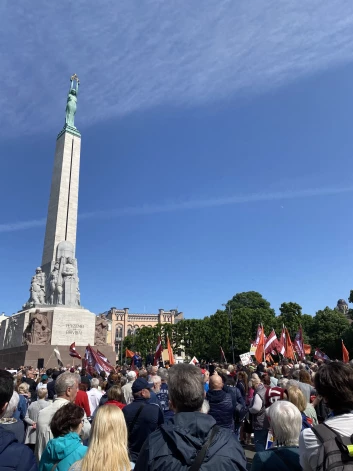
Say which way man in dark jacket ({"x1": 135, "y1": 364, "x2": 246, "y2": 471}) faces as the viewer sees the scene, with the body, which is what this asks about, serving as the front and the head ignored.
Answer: away from the camera

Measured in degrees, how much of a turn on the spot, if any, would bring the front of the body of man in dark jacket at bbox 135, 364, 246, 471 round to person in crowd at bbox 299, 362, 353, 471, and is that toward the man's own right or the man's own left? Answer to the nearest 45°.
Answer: approximately 90° to the man's own right

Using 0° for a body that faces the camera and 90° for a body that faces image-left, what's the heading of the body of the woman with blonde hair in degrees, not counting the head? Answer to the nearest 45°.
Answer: approximately 180°

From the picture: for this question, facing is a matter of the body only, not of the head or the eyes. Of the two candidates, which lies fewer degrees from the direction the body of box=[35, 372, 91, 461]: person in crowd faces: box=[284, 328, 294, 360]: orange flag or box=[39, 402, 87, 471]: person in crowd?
the orange flag

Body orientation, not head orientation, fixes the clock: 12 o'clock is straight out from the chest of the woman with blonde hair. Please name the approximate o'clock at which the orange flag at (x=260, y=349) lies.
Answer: The orange flag is roughly at 1 o'clock from the woman with blonde hair.

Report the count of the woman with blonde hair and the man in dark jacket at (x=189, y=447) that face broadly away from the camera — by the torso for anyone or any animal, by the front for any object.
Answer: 2

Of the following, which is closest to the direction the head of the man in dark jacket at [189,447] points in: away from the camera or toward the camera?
away from the camera

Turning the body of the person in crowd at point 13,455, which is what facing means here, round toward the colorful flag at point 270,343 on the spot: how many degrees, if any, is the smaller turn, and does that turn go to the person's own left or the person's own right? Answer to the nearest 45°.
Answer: approximately 45° to the person's own right

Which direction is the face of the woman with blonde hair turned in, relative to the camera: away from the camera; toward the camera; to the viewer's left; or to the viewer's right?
away from the camera

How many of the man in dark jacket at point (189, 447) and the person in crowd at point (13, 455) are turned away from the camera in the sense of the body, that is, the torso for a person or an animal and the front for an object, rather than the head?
2

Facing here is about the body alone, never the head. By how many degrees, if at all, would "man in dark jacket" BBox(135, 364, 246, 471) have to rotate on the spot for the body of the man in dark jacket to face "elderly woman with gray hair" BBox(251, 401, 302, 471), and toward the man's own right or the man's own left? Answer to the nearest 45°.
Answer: approximately 45° to the man's own right

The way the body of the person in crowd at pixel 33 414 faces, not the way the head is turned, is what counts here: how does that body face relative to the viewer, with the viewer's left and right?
facing away from the viewer and to the right of the viewer

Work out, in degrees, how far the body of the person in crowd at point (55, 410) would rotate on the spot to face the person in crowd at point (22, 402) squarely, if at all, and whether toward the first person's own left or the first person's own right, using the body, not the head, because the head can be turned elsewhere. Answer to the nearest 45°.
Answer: approximately 45° to the first person's own left
